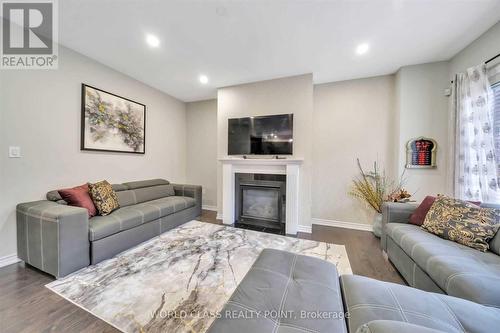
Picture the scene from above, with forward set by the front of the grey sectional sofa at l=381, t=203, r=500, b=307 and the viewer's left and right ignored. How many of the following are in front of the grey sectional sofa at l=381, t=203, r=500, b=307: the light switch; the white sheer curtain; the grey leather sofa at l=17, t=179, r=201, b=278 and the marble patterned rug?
3

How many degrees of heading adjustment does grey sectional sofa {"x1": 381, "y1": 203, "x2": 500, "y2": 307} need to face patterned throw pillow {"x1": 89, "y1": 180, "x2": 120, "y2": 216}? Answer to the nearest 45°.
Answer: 0° — it already faces it

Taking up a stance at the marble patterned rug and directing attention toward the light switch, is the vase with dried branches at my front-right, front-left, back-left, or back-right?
back-right

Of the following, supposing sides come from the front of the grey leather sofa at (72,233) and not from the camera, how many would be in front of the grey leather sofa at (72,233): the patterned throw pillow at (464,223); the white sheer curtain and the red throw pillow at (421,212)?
3

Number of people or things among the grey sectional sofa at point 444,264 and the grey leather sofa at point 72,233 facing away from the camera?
0

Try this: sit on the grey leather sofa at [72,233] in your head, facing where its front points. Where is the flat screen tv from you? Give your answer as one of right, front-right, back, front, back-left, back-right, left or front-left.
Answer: front-left

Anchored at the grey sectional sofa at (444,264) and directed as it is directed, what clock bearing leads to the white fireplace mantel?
The white fireplace mantel is roughly at 2 o'clock from the grey sectional sofa.

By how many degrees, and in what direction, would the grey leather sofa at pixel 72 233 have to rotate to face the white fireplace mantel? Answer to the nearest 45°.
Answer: approximately 45° to its left

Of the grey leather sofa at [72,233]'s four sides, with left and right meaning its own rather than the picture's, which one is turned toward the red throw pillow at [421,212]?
front

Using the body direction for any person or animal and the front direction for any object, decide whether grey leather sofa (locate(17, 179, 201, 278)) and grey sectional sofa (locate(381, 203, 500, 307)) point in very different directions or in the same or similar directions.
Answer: very different directions

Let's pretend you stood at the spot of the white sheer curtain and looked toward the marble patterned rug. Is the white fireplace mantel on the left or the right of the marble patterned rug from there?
right

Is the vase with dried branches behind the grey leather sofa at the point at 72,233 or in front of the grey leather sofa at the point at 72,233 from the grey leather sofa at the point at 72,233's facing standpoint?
in front

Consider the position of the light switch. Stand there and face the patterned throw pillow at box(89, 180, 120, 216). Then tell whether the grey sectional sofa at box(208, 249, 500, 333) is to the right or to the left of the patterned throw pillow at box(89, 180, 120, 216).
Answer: right

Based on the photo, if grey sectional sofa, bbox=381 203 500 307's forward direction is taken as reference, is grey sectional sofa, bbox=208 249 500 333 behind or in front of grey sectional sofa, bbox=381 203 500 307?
in front

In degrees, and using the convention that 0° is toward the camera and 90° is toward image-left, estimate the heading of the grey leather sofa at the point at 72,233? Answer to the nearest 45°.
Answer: approximately 315°
